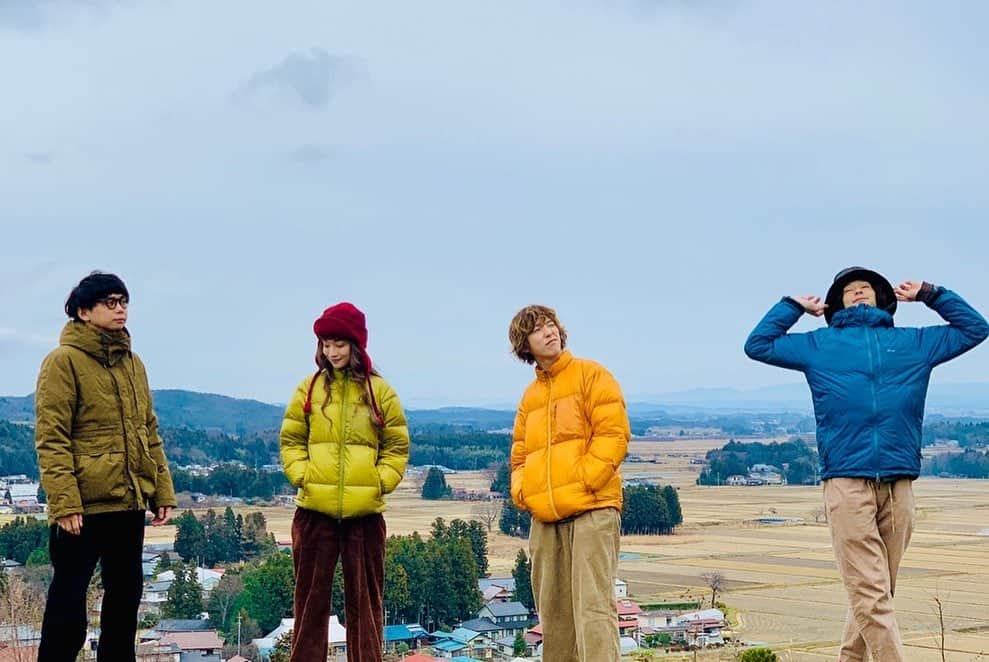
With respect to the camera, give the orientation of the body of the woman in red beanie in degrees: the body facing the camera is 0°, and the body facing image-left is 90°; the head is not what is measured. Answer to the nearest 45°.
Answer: approximately 0°

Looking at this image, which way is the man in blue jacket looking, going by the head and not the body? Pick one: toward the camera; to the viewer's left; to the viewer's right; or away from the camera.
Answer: toward the camera

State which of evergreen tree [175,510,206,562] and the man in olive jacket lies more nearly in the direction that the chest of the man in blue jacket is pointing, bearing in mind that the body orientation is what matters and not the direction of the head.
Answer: the man in olive jacket

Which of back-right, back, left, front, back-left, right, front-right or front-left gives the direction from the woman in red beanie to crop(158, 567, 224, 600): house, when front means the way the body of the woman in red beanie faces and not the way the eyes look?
back

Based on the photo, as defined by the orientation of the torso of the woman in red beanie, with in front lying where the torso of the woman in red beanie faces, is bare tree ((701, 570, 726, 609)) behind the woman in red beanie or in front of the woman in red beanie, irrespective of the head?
behind

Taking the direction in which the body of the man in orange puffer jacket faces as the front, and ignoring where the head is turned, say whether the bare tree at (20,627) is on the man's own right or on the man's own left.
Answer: on the man's own right

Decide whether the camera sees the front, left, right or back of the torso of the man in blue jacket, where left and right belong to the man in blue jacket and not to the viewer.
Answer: front

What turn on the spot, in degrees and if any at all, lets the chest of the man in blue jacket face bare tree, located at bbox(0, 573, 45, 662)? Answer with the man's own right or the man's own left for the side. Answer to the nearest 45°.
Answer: approximately 90° to the man's own right

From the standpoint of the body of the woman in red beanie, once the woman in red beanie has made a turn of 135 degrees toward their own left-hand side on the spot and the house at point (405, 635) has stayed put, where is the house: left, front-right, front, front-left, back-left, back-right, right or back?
front-left

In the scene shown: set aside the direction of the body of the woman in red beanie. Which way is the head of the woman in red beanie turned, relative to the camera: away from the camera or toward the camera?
toward the camera

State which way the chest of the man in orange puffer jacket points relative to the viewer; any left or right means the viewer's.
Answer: facing the viewer and to the left of the viewer
